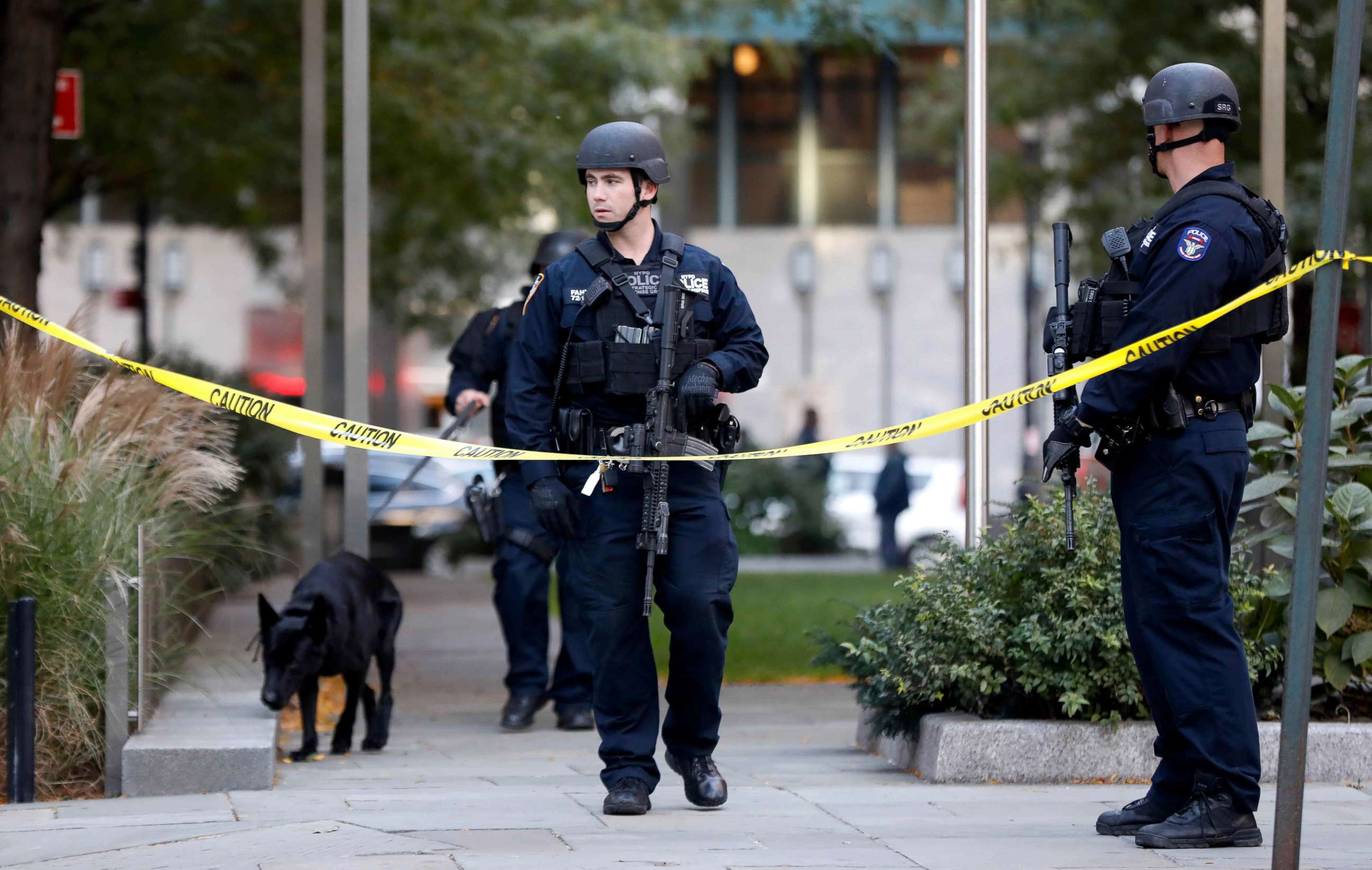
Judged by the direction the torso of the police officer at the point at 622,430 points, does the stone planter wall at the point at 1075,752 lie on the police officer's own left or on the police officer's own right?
on the police officer's own left

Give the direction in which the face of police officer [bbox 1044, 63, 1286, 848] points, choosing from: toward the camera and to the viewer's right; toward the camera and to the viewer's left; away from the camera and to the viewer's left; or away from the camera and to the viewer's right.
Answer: away from the camera and to the viewer's left

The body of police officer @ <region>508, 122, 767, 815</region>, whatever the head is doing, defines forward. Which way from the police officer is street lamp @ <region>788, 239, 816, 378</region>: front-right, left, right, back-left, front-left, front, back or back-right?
back

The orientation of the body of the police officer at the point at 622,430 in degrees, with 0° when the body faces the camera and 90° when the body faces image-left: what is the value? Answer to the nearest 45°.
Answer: approximately 0°

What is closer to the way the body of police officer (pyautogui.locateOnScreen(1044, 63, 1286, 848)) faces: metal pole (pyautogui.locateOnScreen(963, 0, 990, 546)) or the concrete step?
the concrete step

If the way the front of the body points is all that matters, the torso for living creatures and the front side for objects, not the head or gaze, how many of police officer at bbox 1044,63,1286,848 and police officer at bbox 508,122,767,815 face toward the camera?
1

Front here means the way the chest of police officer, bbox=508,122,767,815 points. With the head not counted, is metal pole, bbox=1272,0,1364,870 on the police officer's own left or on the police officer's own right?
on the police officer's own left

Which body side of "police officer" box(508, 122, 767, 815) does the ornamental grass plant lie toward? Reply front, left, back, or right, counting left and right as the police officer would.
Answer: right

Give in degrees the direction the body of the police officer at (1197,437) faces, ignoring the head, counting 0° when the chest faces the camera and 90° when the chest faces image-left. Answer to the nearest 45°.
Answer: approximately 90°

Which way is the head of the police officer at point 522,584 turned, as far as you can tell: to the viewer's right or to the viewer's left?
to the viewer's left

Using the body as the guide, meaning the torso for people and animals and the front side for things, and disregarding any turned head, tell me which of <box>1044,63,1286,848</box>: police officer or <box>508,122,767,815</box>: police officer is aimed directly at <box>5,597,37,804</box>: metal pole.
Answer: <box>1044,63,1286,848</box>: police officer

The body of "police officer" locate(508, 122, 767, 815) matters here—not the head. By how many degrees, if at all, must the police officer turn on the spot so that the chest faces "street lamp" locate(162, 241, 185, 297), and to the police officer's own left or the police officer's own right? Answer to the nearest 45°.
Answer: approximately 180°

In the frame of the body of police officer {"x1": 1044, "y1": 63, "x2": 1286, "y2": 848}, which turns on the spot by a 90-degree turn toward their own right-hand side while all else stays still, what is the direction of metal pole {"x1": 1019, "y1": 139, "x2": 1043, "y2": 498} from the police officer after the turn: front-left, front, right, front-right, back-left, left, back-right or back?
front

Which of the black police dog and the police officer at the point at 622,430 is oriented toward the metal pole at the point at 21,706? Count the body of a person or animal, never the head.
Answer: the black police dog

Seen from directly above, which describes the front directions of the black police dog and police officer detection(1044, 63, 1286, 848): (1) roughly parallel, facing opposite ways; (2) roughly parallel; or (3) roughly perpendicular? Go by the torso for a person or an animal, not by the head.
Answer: roughly perpendicular

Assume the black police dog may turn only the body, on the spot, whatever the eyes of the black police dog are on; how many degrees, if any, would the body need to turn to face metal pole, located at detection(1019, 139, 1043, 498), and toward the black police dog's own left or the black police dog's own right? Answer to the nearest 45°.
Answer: approximately 180°

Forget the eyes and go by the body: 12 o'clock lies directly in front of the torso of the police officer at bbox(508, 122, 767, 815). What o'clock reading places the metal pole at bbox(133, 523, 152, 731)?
The metal pole is roughly at 4 o'clock from the police officer.

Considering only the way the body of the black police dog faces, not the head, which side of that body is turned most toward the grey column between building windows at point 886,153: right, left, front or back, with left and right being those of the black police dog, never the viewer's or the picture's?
back
